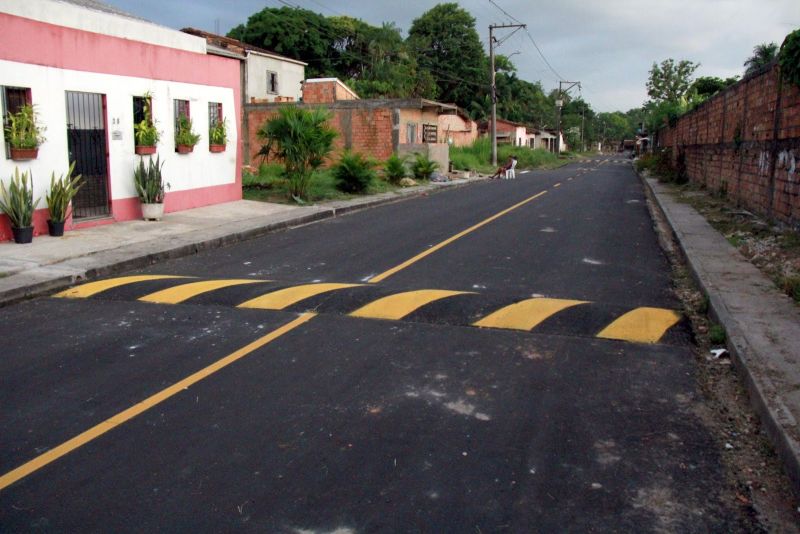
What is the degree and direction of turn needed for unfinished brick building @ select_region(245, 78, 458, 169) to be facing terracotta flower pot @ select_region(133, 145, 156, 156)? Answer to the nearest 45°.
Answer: approximately 45° to its right

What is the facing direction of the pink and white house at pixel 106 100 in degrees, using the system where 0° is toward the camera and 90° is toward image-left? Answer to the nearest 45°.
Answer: approximately 315°

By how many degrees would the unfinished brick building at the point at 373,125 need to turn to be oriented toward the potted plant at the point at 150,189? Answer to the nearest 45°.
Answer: approximately 45° to its right

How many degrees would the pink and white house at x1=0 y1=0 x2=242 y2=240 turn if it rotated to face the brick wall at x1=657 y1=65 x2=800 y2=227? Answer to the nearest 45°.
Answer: approximately 45° to its left

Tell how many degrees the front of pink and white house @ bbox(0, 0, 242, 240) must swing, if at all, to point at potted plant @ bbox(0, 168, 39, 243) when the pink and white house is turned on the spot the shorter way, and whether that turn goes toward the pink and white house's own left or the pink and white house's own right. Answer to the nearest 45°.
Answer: approximately 90° to the pink and white house's own right

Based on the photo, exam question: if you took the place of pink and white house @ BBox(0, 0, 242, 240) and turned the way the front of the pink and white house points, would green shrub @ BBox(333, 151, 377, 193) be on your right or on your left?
on your left

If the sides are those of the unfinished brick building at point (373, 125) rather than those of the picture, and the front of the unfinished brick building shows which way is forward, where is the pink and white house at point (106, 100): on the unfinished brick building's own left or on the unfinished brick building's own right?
on the unfinished brick building's own right

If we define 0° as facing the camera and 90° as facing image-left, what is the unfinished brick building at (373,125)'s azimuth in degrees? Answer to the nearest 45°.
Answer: approximately 315°

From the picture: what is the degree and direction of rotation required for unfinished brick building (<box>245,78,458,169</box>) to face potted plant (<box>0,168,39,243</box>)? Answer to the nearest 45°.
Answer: approximately 45° to its right
